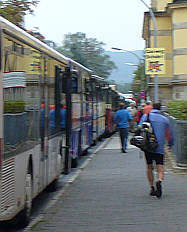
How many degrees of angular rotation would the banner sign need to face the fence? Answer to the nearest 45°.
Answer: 0° — it already faces it

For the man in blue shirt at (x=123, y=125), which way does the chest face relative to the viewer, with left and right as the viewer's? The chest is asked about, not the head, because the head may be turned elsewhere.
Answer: facing away from the viewer

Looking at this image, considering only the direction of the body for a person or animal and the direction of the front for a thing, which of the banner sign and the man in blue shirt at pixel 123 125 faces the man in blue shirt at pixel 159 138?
the banner sign

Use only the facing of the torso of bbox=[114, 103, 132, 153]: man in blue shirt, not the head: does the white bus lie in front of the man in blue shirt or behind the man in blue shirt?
behind

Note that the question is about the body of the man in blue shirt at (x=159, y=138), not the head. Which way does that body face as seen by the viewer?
away from the camera

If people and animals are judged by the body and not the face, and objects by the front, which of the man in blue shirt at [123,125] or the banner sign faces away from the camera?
the man in blue shirt

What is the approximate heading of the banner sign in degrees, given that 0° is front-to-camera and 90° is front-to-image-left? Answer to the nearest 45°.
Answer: approximately 0°

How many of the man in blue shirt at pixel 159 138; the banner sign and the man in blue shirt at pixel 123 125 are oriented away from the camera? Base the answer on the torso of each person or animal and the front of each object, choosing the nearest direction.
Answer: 2

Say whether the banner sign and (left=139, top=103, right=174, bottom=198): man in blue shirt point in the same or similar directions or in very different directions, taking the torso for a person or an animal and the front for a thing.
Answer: very different directions

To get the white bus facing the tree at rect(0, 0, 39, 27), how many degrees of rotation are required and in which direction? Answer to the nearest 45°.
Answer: approximately 45° to its left

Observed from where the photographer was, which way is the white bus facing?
facing away from the viewer and to the right of the viewer
